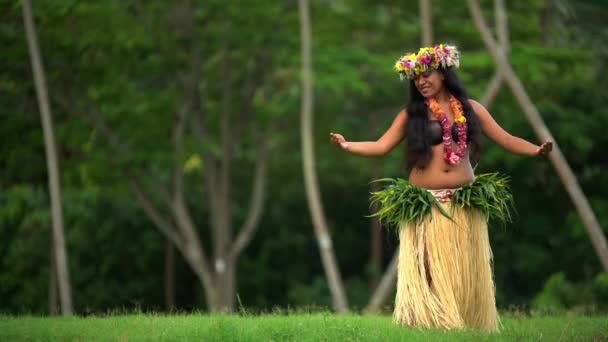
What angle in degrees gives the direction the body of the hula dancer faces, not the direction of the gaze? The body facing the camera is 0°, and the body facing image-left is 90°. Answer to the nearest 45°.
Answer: approximately 0°

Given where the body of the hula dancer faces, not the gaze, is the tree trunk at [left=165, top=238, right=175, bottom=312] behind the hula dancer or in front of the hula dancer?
behind

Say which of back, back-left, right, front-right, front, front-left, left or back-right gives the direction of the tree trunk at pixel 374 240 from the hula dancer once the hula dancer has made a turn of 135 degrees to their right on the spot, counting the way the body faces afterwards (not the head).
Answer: front-right
